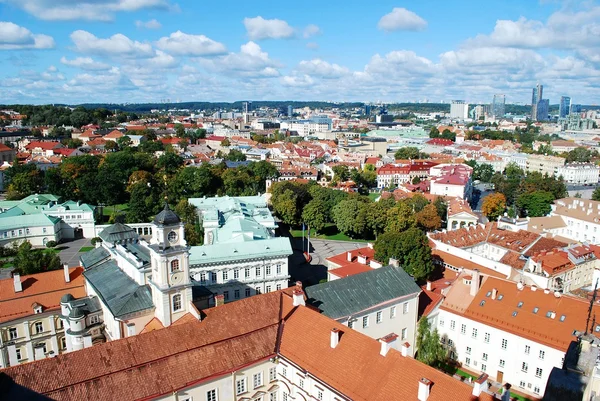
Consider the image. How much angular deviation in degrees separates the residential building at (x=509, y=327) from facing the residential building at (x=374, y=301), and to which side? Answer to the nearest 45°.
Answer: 0° — it already faces it

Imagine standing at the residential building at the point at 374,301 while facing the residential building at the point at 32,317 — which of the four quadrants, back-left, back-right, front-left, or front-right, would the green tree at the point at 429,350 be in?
back-left

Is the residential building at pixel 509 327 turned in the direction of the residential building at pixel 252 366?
yes

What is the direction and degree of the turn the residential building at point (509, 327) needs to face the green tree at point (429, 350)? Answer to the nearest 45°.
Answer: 0° — it already faces it

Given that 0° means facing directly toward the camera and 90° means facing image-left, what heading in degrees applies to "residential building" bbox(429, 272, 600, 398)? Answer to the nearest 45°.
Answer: approximately 45°

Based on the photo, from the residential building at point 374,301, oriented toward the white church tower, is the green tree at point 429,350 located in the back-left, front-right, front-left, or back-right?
back-left
